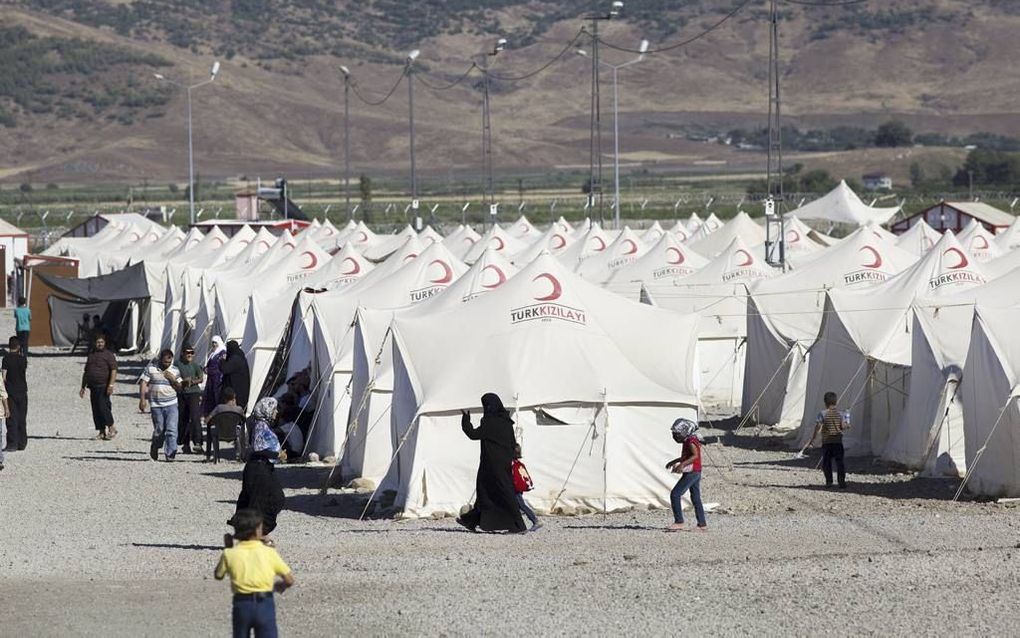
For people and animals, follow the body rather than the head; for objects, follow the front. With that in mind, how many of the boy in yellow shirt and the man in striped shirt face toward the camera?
1

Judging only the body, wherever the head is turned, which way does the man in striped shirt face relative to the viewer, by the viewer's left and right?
facing the viewer

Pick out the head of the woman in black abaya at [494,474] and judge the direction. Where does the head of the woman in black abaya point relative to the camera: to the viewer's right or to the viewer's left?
to the viewer's left

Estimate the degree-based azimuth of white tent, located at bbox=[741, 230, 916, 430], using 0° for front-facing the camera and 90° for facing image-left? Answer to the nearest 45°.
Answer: approximately 45°

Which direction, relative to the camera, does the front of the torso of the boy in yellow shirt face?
away from the camera

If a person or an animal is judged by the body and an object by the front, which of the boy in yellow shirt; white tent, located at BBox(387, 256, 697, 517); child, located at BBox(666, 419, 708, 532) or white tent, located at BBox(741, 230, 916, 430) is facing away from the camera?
the boy in yellow shirt

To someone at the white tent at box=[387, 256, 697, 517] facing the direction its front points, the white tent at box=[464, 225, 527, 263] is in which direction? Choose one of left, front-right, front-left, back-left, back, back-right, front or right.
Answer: back
